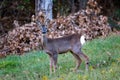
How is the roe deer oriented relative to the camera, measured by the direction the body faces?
to the viewer's left

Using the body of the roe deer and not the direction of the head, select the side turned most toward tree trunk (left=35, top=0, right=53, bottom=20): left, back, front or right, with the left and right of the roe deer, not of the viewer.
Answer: right
